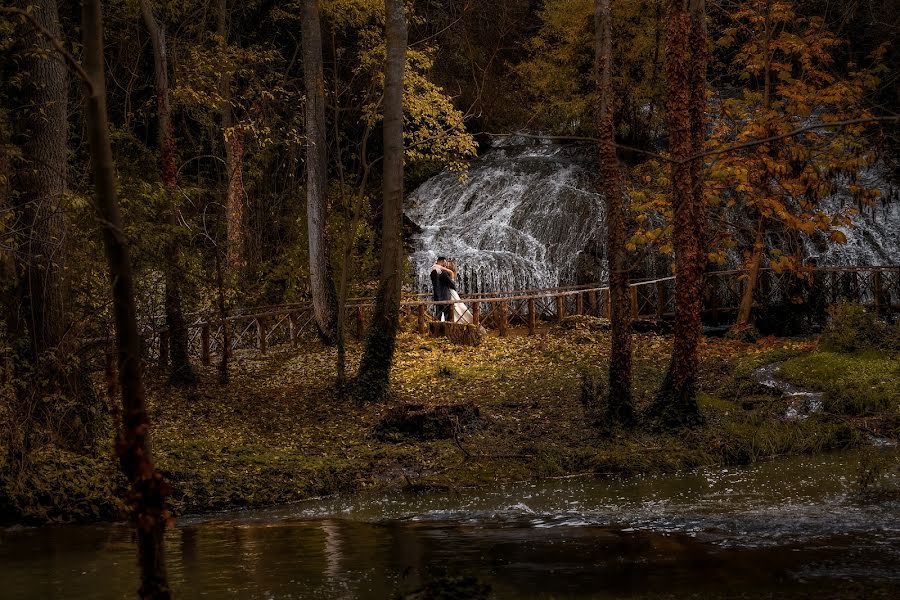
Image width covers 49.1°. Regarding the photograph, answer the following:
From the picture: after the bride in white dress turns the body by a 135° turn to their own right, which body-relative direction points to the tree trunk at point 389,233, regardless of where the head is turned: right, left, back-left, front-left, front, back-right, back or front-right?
back-right

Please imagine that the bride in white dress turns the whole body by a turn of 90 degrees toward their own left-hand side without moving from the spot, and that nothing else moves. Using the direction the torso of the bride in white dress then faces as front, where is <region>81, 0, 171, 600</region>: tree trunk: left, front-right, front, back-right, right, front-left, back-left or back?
front

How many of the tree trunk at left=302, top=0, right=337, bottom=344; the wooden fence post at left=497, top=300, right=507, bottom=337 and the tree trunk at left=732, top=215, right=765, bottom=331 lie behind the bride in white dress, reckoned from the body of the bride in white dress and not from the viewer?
2

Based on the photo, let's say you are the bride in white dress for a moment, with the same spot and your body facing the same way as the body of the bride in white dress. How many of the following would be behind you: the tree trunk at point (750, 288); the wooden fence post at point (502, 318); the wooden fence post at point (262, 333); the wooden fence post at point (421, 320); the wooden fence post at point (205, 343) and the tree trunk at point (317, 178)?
2

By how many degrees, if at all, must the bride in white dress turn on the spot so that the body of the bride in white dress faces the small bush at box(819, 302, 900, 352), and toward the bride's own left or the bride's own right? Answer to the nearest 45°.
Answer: approximately 135° to the bride's own left

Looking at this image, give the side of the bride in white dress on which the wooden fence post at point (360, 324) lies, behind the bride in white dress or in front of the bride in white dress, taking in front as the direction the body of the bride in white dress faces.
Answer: in front

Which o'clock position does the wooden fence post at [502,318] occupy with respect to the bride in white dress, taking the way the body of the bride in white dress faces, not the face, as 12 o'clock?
The wooden fence post is roughly at 6 o'clock from the bride in white dress.

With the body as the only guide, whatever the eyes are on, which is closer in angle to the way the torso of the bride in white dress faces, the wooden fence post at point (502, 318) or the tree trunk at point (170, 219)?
the tree trunk

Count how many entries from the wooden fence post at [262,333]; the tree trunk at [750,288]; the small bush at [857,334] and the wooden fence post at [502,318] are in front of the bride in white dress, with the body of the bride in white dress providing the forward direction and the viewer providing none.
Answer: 1

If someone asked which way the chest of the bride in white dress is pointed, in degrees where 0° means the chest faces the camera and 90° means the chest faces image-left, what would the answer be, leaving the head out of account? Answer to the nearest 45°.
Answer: approximately 90°

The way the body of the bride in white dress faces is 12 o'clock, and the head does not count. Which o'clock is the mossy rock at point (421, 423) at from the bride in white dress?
The mossy rock is roughly at 9 o'clock from the bride in white dress.

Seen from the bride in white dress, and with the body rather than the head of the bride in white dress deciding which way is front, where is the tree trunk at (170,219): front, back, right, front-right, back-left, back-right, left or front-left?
front-left
